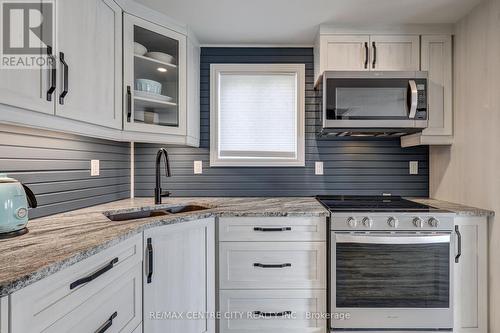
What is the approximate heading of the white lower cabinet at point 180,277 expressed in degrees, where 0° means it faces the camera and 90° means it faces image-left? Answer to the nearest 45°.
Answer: approximately 315°

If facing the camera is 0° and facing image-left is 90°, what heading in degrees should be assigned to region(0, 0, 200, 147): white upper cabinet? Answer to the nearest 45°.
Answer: approximately 315°

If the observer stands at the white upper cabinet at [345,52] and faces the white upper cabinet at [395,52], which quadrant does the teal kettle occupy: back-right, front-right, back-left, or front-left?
back-right
